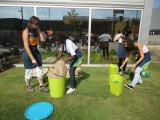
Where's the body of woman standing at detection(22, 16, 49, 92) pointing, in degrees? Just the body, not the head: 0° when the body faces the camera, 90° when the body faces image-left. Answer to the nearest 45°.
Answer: approximately 315°

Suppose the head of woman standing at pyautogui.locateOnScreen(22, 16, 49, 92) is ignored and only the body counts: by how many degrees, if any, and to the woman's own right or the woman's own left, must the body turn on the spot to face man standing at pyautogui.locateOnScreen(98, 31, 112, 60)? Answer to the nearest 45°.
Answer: approximately 90° to the woman's own left

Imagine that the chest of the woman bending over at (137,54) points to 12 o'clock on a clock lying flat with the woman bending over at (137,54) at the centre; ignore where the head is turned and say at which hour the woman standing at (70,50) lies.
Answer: the woman standing at (70,50) is roughly at 11 o'clock from the woman bending over at (137,54).

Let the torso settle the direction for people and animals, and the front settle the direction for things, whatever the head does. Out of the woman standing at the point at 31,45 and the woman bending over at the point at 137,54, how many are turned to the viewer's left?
1

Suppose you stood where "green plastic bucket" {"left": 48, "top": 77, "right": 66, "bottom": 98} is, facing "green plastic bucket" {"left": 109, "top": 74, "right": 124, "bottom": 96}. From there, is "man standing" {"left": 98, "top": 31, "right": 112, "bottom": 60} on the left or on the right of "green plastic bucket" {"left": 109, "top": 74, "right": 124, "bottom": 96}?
left

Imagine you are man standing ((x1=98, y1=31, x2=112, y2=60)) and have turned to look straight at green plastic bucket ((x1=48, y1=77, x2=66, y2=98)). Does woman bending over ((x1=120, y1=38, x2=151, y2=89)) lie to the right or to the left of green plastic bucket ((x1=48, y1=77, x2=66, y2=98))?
left

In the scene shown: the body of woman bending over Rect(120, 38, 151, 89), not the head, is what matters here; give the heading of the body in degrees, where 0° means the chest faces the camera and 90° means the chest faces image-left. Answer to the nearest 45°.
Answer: approximately 90°

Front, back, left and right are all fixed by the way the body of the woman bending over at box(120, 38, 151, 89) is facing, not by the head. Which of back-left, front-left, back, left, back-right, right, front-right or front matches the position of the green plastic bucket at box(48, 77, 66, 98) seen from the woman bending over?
front-left

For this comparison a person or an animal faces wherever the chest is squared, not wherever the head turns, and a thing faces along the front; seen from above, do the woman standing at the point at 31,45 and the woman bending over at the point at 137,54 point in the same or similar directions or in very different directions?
very different directions

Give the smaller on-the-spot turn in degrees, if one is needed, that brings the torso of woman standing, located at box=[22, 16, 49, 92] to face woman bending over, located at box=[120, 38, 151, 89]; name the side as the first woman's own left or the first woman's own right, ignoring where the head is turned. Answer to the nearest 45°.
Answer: approximately 45° to the first woman's own left

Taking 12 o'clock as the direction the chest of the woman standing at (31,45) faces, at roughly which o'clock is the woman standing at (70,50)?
the woman standing at (70,50) is roughly at 11 o'clock from the woman standing at (31,45).

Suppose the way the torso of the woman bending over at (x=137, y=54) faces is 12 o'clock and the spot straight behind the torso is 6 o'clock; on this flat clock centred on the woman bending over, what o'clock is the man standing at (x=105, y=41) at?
The man standing is roughly at 2 o'clock from the woman bending over.

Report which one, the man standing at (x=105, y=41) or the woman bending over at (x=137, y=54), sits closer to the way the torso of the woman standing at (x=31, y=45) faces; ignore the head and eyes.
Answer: the woman bending over
